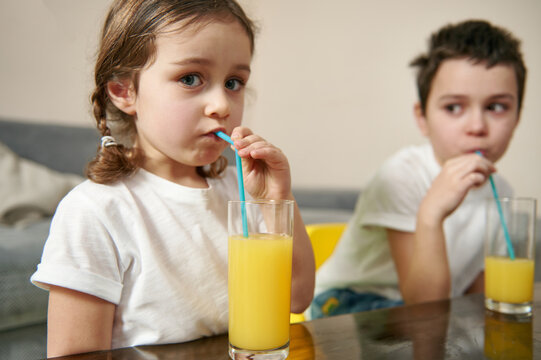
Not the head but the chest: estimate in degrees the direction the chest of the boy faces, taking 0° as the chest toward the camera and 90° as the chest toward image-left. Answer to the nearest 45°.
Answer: approximately 315°

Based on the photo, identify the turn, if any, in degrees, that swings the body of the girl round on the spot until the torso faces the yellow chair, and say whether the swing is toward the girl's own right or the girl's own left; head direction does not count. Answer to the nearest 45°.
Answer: approximately 90° to the girl's own left

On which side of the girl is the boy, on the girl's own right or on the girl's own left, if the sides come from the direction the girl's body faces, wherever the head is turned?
on the girl's own left

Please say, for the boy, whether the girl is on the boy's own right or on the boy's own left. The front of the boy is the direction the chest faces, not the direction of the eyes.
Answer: on the boy's own right

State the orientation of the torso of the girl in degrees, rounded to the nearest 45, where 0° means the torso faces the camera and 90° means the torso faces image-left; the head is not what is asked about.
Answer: approximately 315°
